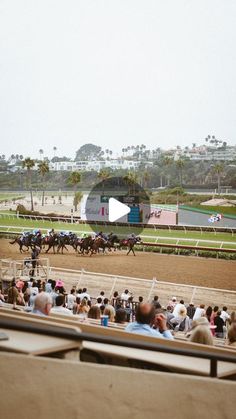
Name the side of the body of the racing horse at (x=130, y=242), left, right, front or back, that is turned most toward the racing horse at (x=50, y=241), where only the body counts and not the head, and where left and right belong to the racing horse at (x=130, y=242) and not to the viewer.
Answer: back

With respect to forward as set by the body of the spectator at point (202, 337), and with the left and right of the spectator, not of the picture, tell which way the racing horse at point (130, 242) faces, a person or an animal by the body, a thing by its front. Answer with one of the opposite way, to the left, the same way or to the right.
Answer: to the right

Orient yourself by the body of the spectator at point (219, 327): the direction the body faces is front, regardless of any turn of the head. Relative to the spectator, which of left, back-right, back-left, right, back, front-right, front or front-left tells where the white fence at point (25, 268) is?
front-left

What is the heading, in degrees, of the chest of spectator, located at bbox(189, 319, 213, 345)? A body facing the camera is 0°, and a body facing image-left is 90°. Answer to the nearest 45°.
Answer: approximately 180°

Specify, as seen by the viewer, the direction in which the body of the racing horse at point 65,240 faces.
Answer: to the viewer's right

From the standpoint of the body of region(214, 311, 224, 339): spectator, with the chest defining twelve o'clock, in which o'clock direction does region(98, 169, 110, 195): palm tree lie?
The palm tree is roughly at 11 o'clock from the spectator.

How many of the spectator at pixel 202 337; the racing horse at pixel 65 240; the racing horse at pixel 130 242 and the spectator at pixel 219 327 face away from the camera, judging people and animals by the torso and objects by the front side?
2

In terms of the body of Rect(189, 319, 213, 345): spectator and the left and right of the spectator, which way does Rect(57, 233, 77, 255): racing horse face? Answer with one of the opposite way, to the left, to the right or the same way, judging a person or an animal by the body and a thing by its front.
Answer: to the right

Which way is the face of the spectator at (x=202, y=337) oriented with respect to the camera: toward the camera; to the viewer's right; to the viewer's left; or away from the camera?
away from the camera

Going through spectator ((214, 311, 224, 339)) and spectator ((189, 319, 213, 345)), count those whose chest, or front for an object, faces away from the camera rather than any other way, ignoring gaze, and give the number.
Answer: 2

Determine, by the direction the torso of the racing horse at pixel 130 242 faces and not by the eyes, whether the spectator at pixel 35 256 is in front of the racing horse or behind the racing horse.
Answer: behind

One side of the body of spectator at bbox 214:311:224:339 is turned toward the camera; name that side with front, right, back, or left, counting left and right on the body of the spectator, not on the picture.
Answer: back
